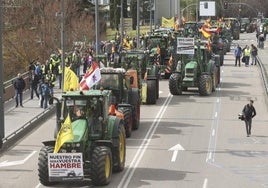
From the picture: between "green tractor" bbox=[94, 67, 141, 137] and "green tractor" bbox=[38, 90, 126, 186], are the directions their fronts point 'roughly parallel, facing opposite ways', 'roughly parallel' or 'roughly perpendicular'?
roughly parallel

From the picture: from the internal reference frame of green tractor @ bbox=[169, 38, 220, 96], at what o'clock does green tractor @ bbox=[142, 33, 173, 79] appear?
green tractor @ bbox=[142, 33, 173, 79] is roughly at 4 o'clock from green tractor @ bbox=[169, 38, 220, 96].

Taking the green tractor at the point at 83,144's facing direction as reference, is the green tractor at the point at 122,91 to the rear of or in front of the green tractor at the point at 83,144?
to the rear

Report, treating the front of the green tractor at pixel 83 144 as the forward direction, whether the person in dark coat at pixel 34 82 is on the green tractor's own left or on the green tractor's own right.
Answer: on the green tractor's own right

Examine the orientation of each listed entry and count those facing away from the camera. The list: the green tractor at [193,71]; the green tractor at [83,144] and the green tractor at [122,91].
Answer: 0

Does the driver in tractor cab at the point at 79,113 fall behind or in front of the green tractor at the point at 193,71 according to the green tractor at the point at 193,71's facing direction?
in front

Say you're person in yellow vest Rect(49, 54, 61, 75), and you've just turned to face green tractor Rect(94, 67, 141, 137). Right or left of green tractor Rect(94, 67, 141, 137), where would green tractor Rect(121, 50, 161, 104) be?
left

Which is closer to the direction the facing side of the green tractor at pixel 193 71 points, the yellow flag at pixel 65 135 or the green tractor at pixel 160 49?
the yellow flag

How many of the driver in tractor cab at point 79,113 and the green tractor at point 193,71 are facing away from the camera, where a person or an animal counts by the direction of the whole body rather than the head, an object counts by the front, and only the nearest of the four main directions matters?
0

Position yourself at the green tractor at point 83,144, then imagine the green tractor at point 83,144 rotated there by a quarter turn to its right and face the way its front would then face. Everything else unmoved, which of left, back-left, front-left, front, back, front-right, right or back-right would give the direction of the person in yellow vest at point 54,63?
front-right

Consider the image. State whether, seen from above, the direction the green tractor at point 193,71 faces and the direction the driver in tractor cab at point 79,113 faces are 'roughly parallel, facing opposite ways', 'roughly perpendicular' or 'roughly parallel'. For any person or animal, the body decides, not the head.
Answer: roughly parallel

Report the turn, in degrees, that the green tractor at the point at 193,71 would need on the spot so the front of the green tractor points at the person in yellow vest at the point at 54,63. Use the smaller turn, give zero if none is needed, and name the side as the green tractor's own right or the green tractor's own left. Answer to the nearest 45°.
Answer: approximately 45° to the green tractor's own right

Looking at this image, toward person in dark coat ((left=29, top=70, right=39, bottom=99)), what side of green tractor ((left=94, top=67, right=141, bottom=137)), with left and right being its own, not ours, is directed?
right
